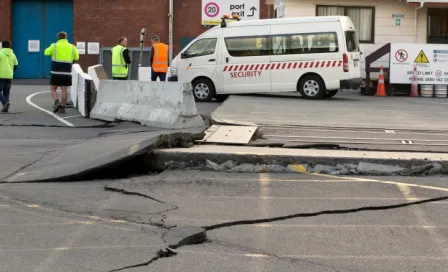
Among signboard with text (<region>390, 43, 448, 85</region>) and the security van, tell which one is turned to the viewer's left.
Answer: the security van

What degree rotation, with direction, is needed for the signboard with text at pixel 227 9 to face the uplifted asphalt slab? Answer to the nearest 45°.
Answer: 0° — it already faces it

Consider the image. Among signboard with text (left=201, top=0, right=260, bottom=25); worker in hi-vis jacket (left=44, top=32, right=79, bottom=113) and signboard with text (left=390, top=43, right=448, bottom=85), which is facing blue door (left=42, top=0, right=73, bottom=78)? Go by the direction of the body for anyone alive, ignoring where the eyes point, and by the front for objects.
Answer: the worker in hi-vis jacket

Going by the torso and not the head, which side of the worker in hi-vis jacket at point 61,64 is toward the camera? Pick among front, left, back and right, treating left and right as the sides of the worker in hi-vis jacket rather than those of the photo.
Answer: back

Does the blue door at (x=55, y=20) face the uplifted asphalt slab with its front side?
yes

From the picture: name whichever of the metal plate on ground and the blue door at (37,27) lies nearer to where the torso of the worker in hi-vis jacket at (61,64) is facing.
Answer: the blue door

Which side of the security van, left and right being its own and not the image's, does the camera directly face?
left

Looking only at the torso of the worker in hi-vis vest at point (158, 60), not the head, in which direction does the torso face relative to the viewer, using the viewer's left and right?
facing away from the viewer and to the left of the viewer

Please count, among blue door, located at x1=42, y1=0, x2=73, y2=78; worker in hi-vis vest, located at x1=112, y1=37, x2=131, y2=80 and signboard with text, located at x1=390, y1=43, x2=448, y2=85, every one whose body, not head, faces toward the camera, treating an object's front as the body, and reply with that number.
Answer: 2

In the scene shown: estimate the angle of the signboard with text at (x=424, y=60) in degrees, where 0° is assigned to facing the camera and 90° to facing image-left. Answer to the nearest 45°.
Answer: approximately 0°

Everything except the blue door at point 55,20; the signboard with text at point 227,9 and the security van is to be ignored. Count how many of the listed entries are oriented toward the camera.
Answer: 2

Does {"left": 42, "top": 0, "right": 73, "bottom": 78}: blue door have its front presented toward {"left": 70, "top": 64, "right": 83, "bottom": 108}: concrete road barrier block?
yes

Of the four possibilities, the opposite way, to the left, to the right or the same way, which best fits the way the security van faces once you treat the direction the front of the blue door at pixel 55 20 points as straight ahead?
to the right
